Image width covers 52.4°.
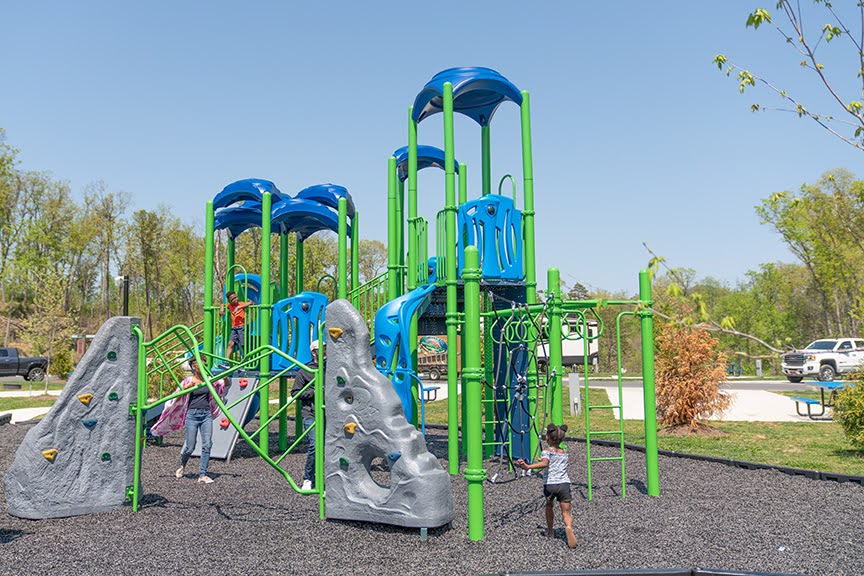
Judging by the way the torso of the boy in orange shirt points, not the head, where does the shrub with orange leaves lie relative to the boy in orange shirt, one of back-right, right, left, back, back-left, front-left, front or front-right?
left

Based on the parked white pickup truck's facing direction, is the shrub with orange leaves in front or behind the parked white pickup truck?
in front

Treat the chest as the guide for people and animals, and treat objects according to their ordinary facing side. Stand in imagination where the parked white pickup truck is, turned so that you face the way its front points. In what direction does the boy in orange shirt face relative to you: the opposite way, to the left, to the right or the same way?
to the left

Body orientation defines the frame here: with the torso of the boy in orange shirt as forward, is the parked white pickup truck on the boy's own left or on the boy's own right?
on the boy's own left

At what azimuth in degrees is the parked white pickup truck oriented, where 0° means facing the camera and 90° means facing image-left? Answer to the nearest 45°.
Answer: approximately 45°

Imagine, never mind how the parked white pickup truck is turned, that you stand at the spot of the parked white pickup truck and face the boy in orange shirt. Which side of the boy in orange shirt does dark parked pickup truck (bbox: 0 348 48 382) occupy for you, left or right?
right

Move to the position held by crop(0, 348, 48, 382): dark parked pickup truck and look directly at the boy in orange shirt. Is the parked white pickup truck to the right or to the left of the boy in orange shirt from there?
left
